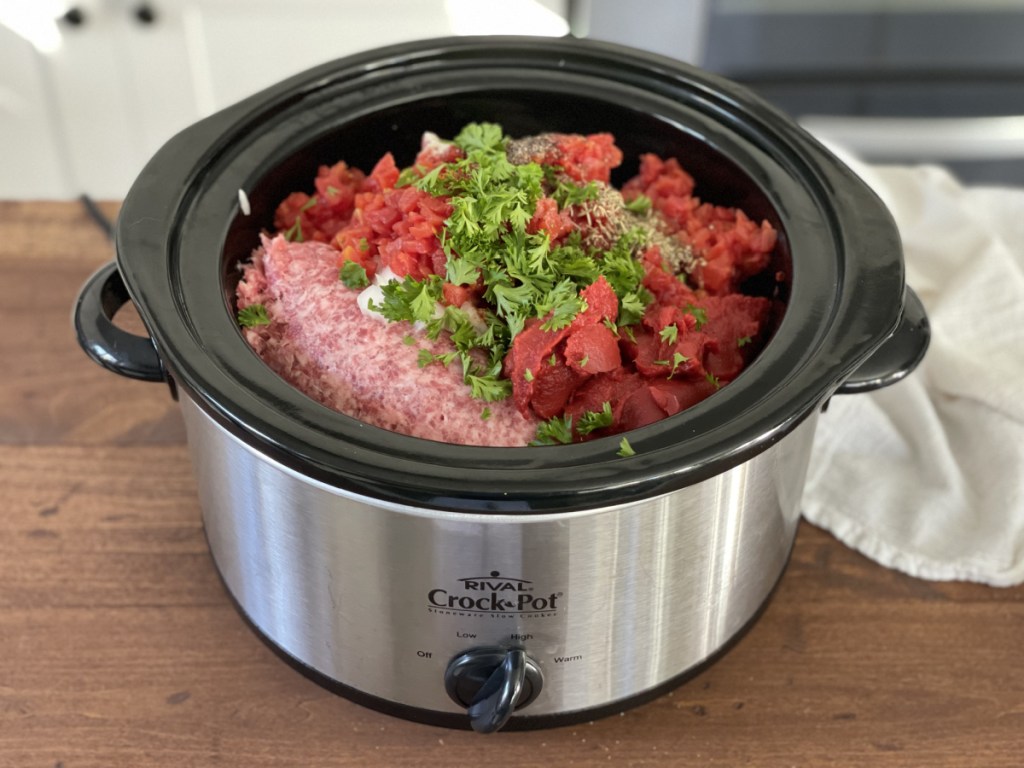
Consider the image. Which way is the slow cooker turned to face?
toward the camera

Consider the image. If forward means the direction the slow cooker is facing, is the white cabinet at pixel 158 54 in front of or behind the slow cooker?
behind

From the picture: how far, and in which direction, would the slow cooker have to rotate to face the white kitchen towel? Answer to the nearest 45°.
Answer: approximately 135° to its left
